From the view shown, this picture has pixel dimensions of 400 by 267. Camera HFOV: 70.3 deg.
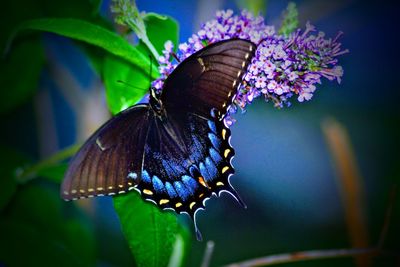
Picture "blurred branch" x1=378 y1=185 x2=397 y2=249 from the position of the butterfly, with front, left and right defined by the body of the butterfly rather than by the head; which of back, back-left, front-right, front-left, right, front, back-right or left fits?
back-right

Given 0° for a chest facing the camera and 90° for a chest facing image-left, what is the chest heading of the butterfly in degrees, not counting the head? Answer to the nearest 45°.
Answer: approximately 135°
